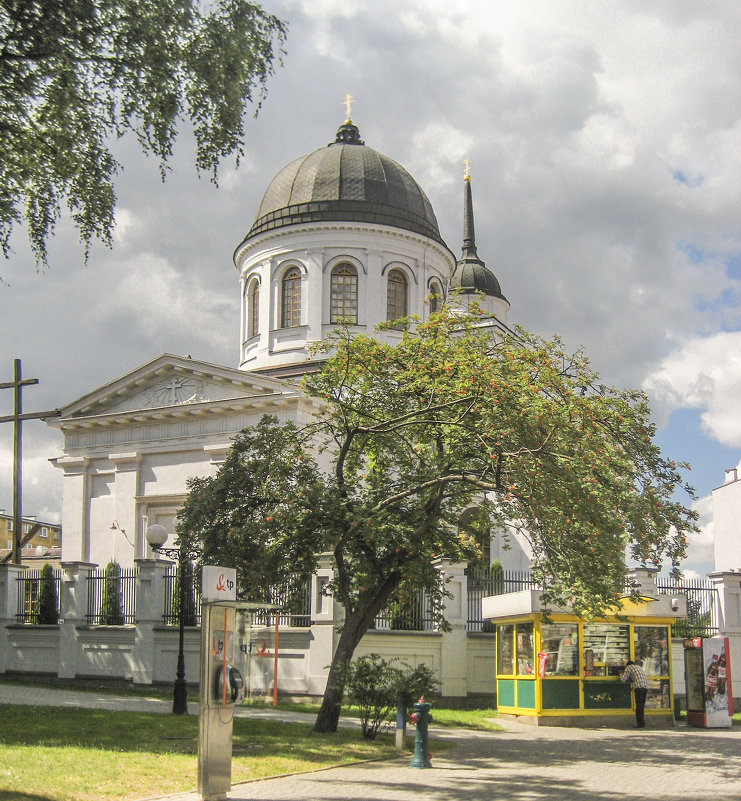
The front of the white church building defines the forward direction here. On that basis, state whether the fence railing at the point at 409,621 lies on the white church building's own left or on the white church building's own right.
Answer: on the white church building's own left

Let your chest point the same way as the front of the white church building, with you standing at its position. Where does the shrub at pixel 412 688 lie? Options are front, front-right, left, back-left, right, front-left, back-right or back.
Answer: front-left

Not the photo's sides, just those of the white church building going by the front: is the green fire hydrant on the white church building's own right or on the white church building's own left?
on the white church building's own left

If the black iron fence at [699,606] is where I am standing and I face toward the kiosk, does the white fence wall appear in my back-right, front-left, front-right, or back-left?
front-right

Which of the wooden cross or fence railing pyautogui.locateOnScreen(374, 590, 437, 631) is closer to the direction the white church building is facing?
the wooden cross

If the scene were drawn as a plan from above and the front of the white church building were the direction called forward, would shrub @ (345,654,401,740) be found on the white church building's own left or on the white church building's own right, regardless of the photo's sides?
on the white church building's own left

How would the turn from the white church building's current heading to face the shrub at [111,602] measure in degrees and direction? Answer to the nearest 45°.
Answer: approximately 45° to its left

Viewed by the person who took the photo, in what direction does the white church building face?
facing the viewer and to the left of the viewer

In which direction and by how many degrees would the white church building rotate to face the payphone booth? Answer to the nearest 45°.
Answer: approximately 45° to its left
